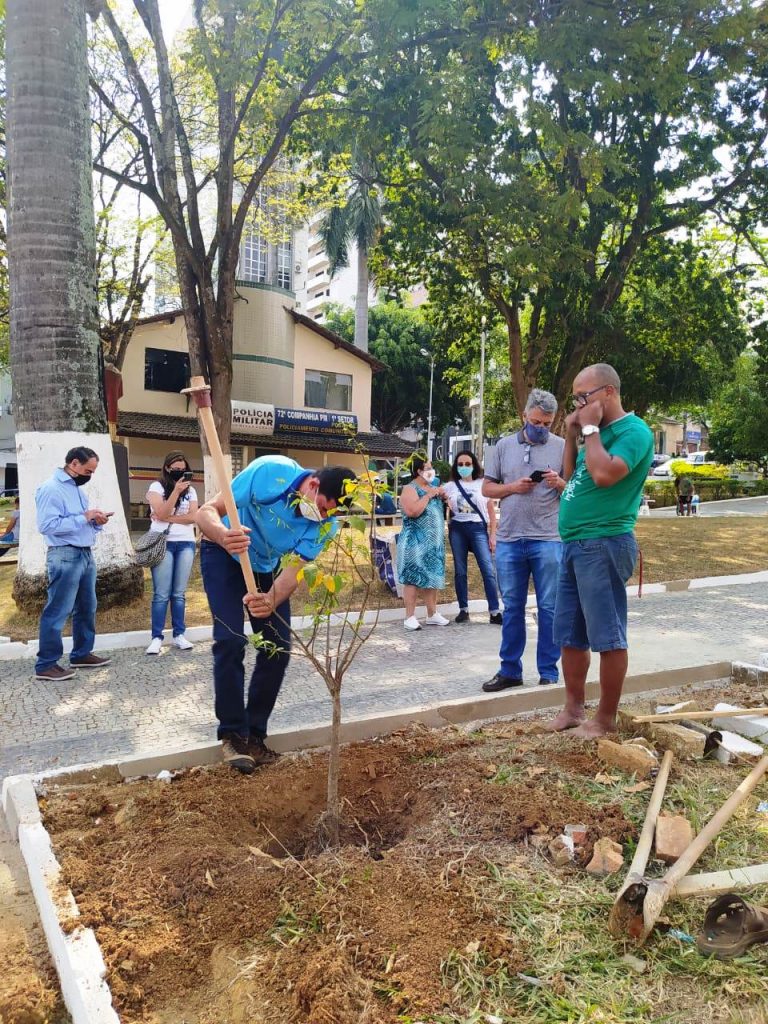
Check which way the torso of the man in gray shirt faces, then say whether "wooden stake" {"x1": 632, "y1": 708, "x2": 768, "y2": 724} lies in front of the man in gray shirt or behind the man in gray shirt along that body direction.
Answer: in front

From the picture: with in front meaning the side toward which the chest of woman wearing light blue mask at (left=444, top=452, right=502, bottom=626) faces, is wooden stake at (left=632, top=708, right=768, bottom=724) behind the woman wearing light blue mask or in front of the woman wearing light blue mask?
in front

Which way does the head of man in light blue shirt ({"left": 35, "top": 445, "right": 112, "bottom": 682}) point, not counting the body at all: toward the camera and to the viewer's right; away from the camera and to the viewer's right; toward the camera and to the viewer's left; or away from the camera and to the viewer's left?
toward the camera and to the viewer's right

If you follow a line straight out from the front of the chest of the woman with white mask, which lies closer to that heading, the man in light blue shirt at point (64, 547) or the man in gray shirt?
the man in gray shirt

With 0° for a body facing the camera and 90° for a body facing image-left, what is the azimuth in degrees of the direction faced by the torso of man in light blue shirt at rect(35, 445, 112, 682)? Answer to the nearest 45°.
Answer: approximately 270°

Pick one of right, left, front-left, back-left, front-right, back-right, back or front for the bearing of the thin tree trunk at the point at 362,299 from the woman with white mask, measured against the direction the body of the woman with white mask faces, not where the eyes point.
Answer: back-left

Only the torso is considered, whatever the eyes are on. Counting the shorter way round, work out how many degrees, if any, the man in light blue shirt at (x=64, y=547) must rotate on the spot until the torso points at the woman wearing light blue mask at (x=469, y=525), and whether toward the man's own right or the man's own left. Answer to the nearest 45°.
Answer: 0° — they already face them

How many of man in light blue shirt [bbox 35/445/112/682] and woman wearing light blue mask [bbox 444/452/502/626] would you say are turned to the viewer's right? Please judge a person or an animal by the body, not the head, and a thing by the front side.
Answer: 1

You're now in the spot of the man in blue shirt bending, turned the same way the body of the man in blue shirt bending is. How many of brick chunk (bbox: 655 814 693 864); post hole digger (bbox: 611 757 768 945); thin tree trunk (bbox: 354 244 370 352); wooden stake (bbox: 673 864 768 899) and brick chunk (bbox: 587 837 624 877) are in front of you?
4

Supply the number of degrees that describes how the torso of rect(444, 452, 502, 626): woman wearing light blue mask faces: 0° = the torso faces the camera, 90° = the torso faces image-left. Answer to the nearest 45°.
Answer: approximately 0°

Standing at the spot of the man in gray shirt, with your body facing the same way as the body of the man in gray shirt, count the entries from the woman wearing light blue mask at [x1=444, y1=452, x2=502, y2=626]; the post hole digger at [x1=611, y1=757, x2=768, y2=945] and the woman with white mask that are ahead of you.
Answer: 1

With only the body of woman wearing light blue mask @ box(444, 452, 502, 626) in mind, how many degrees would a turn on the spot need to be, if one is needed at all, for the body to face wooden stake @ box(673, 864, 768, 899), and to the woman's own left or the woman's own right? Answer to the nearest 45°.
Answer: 0° — they already face it
